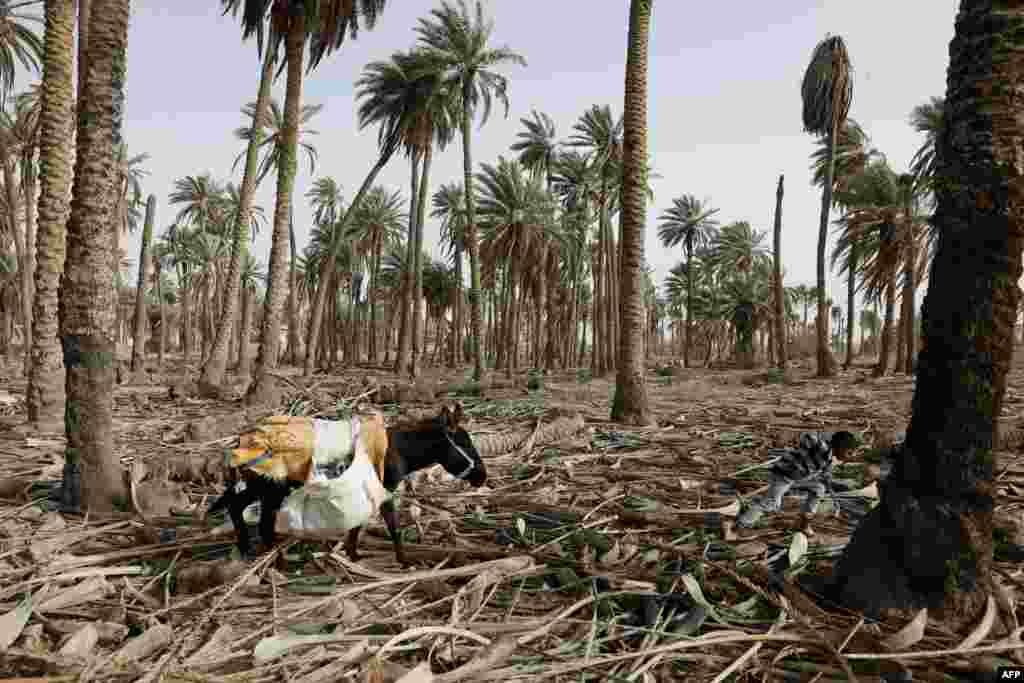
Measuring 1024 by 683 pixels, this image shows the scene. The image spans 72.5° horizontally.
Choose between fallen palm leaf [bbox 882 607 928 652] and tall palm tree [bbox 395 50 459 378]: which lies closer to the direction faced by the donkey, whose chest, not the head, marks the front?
the fallen palm leaf

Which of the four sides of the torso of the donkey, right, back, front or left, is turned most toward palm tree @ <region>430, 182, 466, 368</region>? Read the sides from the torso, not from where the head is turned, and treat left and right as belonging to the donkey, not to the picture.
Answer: left

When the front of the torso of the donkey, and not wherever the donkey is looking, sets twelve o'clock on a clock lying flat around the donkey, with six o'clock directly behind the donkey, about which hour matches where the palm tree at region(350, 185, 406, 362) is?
The palm tree is roughly at 9 o'clock from the donkey.

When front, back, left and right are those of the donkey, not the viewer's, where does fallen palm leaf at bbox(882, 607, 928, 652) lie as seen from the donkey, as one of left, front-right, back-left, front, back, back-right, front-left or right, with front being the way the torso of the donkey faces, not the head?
front-right

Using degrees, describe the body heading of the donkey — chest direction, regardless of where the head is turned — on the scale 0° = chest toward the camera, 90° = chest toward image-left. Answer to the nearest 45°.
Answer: approximately 270°

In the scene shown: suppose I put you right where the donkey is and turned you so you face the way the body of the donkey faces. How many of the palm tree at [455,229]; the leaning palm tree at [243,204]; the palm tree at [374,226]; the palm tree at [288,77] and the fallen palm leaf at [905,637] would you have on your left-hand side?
4

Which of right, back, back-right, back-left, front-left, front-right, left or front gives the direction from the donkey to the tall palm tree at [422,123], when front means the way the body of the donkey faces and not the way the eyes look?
left

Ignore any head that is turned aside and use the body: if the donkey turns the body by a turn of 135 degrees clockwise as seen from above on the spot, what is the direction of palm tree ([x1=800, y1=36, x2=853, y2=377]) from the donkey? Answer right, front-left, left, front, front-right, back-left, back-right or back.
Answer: back

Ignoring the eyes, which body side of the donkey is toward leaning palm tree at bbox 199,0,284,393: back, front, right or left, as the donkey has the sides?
left

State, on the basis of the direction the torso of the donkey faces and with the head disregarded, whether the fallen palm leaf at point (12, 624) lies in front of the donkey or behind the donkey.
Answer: behind

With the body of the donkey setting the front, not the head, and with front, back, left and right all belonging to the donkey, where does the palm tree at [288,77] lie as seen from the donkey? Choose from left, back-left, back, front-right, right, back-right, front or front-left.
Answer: left

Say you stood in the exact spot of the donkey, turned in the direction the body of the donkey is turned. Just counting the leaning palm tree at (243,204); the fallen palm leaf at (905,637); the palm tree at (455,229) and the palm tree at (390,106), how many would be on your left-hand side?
3
